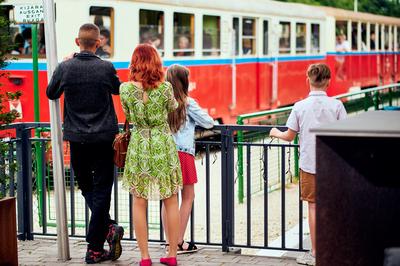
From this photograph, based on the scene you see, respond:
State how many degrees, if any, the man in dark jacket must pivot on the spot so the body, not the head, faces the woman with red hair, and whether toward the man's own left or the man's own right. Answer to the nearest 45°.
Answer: approximately 135° to the man's own right

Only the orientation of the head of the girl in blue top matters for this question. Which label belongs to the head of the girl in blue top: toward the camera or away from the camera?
away from the camera

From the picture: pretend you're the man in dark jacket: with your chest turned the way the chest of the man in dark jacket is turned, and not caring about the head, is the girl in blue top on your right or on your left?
on your right

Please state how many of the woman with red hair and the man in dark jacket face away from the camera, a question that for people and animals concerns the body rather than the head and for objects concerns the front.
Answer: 2

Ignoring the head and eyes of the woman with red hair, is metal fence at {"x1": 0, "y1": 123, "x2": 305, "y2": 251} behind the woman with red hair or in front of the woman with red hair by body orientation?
in front

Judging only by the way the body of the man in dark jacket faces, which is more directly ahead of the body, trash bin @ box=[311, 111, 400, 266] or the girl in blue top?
the girl in blue top

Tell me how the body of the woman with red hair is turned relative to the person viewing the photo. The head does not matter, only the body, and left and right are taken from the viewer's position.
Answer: facing away from the viewer

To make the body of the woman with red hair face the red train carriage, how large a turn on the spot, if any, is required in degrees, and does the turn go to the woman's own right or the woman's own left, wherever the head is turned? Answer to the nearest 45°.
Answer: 0° — they already face it

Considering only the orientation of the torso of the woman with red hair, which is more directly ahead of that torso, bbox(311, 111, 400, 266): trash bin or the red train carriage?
the red train carriage

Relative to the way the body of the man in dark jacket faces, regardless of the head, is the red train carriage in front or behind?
in front

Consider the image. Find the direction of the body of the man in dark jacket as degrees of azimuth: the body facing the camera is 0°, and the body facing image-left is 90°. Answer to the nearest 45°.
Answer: approximately 180°

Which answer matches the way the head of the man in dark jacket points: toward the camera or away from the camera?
away from the camera

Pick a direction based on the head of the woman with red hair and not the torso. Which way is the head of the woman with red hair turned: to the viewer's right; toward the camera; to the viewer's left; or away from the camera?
away from the camera
